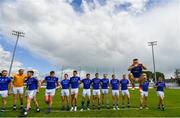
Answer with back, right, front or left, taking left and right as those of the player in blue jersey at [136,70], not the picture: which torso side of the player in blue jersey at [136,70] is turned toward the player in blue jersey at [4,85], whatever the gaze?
right

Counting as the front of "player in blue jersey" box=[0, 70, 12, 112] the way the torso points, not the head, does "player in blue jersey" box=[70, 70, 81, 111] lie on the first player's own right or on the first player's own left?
on the first player's own left

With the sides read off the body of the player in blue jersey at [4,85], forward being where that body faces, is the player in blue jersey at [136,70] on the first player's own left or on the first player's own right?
on the first player's own left

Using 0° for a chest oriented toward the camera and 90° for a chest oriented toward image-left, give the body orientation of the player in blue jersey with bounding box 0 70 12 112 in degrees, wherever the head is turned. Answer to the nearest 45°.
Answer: approximately 0°

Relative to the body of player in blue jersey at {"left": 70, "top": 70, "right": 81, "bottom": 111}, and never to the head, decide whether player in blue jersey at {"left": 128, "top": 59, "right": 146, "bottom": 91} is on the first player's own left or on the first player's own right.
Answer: on the first player's own left

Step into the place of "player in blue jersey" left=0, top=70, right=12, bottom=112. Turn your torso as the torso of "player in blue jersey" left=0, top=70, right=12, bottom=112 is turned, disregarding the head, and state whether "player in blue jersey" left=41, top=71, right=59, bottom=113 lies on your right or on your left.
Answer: on your left
